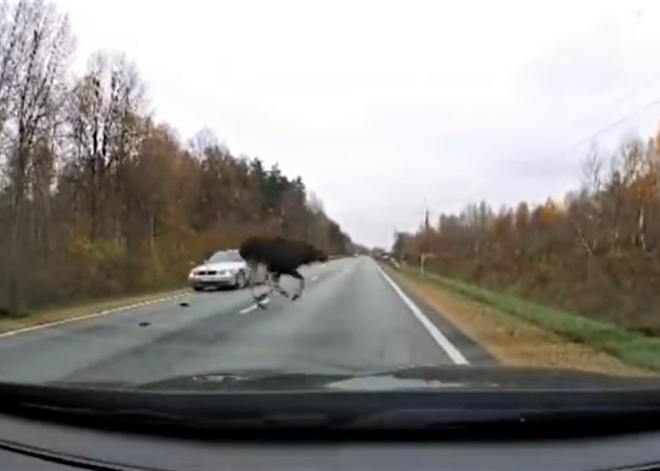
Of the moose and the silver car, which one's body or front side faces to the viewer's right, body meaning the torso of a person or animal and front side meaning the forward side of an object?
the moose

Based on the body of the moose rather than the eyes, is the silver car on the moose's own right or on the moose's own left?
on the moose's own left

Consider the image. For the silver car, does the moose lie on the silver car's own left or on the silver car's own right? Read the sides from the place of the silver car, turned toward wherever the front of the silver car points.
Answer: on the silver car's own left

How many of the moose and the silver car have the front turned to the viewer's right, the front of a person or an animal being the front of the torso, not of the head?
1

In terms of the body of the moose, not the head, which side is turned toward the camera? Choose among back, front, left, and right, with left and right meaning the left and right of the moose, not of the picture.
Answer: right
